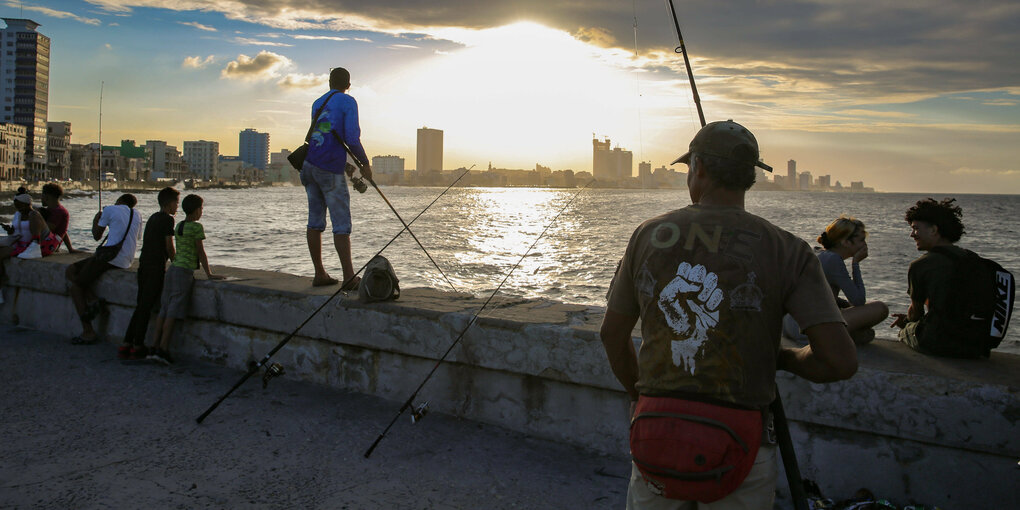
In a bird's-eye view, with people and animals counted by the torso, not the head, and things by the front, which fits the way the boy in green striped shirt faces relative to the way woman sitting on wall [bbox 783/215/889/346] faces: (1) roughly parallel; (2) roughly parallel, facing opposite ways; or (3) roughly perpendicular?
roughly perpendicular

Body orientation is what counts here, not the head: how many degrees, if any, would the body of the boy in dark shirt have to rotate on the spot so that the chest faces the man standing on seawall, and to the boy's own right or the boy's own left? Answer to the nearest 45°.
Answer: approximately 90° to the boy's own right

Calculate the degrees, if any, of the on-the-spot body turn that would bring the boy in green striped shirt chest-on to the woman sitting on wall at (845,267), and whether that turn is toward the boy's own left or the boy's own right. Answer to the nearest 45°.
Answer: approximately 90° to the boy's own right

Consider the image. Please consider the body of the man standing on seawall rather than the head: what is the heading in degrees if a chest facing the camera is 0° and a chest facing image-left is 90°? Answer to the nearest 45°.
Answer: approximately 225°

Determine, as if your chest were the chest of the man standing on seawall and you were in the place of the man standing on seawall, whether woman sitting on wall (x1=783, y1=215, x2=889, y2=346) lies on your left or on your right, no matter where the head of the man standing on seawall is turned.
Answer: on your right

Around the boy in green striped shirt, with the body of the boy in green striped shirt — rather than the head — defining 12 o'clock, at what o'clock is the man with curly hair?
The man with curly hair is roughly at 3 o'clock from the boy in green striped shirt.

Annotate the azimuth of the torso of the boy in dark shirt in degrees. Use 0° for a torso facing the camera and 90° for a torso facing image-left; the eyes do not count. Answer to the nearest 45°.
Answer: approximately 225°
